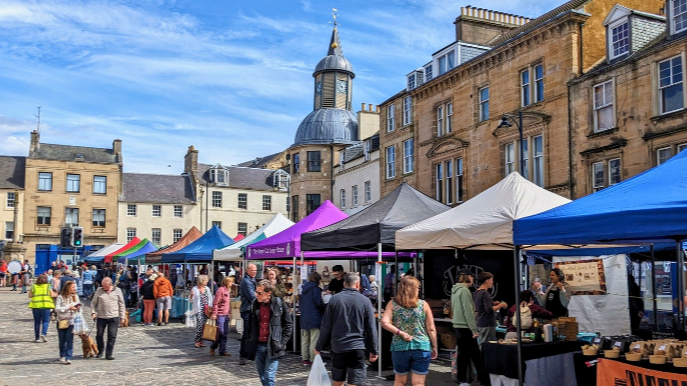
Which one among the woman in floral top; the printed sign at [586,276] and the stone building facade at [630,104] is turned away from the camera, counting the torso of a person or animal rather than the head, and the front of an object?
the woman in floral top

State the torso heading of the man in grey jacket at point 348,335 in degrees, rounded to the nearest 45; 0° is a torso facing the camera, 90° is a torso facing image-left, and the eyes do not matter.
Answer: approximately 180°

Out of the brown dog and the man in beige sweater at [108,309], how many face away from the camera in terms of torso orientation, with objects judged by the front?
0

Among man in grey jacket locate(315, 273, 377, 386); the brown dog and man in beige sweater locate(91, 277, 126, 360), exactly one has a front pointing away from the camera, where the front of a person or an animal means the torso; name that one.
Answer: man in grey jacket locate(315, 273, 377, 386)

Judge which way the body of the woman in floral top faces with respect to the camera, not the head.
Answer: away from the camera

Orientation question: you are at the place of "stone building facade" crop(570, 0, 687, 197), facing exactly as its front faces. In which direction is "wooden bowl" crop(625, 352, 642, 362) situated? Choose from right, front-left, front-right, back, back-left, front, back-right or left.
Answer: front-left

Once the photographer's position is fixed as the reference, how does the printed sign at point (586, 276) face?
facing the viewer and to the left of the viewer

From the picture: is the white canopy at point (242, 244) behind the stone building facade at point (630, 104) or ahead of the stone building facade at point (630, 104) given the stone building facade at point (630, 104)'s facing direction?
ahead

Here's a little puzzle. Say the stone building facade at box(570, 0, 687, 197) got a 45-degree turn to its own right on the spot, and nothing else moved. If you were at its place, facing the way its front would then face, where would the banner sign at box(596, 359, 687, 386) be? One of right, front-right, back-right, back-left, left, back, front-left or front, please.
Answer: left

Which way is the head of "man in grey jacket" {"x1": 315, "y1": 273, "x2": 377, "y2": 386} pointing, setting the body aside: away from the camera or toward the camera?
away from the camera

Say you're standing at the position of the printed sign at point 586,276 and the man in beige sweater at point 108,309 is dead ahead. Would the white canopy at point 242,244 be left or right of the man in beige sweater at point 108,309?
right

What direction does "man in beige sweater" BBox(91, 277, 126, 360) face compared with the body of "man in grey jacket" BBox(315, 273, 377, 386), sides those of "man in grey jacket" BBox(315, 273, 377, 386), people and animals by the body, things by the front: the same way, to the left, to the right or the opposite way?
the opposite way

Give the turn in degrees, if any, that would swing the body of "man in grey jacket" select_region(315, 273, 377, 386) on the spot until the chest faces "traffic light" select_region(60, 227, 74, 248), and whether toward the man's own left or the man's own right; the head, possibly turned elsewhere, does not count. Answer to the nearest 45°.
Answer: approximately 45° to the man's own left
